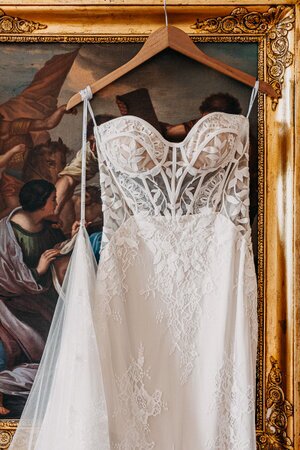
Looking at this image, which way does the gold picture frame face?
toward the camera

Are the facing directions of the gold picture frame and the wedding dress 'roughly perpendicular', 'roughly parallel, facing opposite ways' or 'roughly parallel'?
roughly parallel

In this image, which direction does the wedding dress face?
toward the camera

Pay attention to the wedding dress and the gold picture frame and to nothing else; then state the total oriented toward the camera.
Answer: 2
